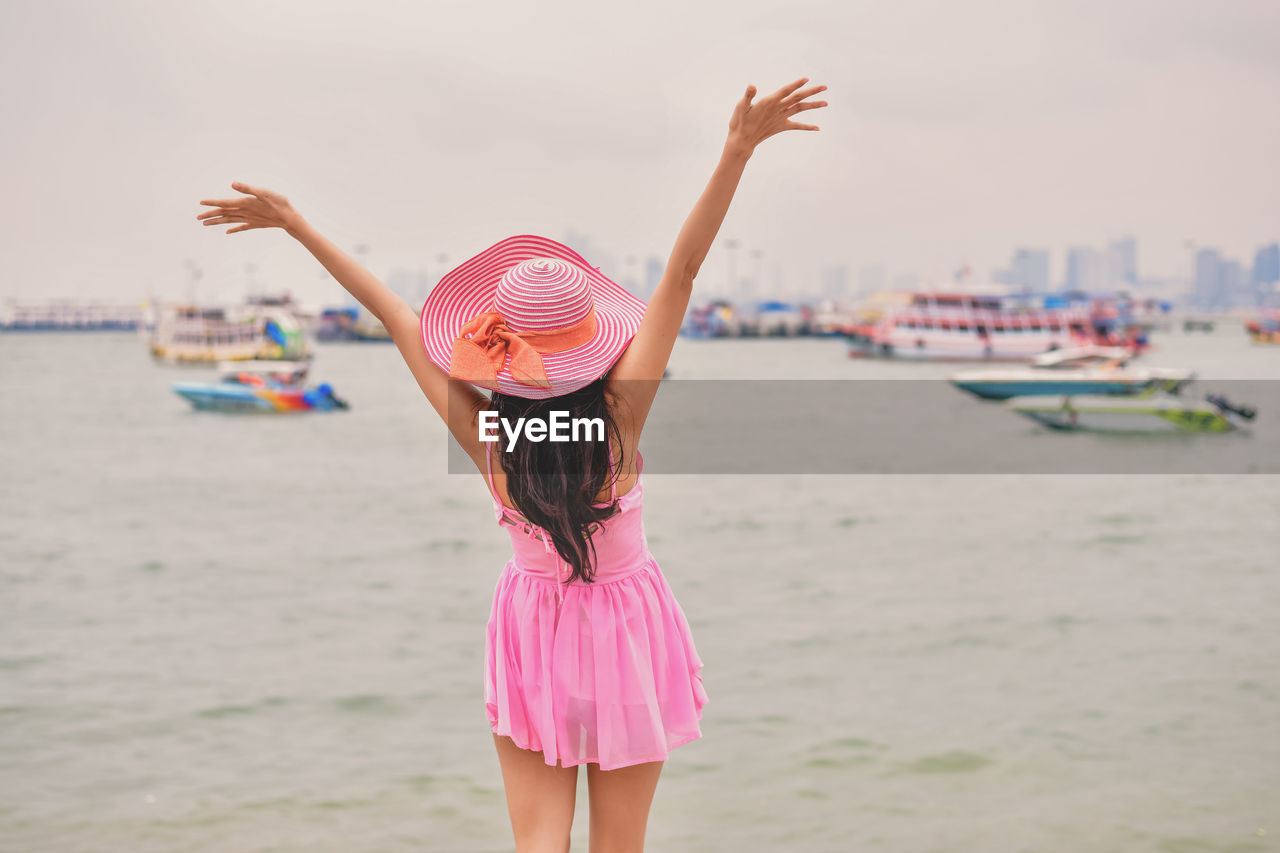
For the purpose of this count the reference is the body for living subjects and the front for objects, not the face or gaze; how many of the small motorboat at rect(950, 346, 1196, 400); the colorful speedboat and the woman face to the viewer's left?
2

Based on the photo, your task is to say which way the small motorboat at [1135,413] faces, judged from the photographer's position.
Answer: facing to the left of the viewer

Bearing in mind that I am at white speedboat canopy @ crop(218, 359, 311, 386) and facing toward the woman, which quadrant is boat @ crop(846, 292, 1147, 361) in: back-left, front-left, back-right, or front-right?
back-left

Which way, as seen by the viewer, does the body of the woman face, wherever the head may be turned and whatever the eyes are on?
away from the camera

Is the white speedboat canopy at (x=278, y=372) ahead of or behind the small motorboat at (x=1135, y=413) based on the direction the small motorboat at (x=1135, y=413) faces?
ahead

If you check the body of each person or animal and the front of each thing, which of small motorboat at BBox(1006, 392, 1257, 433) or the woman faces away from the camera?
the woman

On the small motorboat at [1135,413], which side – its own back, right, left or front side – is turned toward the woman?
left

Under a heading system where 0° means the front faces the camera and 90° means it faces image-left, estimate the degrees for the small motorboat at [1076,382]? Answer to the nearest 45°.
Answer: approximately 90°

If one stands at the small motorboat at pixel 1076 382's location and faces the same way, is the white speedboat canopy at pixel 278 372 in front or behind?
in front

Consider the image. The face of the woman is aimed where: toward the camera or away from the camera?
away from the camera

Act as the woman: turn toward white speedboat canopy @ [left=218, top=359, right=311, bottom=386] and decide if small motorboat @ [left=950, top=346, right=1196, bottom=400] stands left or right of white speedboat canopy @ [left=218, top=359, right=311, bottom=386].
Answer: right
